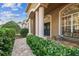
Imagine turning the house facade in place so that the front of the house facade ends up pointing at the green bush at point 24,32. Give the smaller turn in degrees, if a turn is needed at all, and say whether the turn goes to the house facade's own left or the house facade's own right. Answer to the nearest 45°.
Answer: approximately 45° to the house facade's own right

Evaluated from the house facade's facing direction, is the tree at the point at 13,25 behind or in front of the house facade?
in front

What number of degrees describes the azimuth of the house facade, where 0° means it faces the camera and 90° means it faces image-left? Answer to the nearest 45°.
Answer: approximately 45°

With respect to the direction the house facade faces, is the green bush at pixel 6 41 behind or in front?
in front
